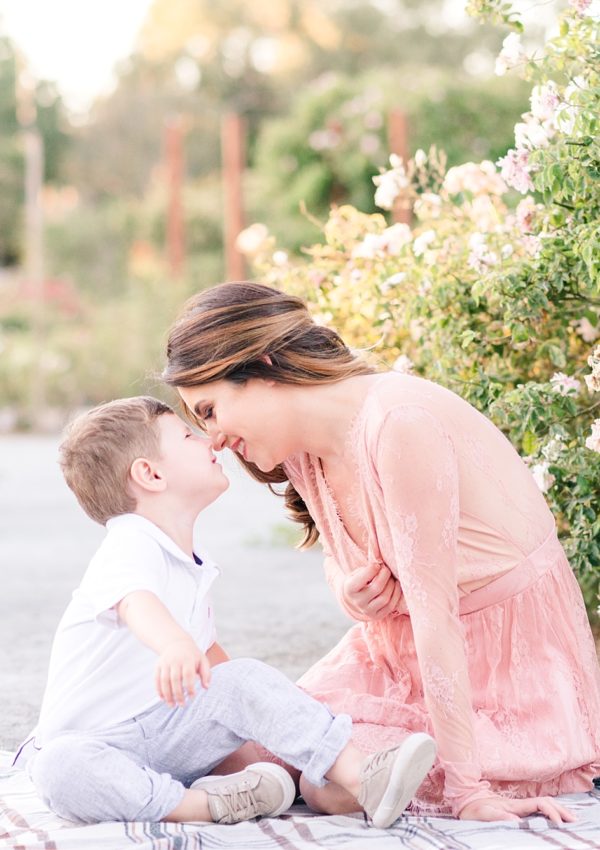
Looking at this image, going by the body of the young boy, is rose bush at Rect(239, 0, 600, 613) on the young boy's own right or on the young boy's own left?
on the young boy's own left

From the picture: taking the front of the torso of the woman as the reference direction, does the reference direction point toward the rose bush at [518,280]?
no

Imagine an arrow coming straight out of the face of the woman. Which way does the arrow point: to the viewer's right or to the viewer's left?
to the viewer's left

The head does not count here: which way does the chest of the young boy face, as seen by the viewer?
to the viewer's right

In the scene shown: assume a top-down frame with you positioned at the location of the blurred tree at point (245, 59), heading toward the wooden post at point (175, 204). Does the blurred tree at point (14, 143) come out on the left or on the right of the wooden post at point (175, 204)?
right

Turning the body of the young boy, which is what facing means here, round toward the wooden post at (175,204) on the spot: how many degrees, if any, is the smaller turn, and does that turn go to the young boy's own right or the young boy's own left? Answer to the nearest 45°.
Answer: approximately 90° to the young boy's own left

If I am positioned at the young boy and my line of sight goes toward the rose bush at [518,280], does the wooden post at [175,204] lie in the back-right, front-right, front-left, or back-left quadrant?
front-left

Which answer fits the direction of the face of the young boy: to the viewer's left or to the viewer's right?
to the viewer's right

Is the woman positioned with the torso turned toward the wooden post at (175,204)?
no

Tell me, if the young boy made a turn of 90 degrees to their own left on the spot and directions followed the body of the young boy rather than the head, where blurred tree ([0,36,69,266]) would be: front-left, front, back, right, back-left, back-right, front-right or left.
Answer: front

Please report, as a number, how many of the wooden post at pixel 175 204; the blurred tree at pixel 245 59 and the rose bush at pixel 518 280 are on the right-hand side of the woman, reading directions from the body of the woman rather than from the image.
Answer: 3

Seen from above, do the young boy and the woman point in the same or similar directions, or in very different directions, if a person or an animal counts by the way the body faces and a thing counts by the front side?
very different directions

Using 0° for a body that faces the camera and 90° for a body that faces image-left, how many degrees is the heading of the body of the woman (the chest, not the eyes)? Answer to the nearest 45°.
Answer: approximately 90°
